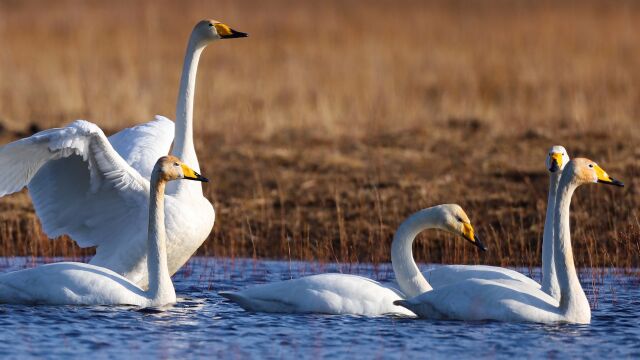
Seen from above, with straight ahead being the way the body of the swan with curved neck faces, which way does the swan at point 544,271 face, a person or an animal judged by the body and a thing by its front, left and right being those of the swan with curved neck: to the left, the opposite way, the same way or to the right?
the same way

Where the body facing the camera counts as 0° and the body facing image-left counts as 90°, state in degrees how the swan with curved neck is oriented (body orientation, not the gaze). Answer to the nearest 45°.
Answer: approximately 270°

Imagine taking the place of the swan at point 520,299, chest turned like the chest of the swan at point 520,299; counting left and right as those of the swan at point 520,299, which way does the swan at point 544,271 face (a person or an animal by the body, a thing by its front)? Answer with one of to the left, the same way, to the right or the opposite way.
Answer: the same way

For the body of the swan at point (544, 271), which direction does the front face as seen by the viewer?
to the viewer's right

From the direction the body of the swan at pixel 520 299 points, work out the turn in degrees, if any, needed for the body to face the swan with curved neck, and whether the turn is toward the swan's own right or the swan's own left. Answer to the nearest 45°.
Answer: approximately 180°

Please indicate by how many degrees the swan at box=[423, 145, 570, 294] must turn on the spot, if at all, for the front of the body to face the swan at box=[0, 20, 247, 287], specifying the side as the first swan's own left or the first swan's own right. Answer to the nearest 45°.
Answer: approximately 180°

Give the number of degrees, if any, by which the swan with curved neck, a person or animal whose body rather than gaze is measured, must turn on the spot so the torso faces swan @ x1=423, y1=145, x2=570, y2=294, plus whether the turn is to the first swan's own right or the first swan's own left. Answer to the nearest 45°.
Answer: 0° — it already faces it

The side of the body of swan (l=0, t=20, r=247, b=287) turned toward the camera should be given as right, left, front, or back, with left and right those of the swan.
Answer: right

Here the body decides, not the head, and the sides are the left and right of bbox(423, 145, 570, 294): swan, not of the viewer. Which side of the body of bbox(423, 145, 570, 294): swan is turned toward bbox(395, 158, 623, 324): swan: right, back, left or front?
right

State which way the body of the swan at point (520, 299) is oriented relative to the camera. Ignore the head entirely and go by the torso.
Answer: to the viewer's right

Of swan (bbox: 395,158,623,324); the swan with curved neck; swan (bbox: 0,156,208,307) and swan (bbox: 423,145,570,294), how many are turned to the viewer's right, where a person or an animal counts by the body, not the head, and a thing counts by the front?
4

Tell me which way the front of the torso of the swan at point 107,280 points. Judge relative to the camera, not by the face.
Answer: to the viewer's right

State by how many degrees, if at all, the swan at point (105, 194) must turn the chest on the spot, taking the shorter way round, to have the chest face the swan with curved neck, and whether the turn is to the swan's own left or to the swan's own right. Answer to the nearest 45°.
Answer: approximately 45° to the swan's own right

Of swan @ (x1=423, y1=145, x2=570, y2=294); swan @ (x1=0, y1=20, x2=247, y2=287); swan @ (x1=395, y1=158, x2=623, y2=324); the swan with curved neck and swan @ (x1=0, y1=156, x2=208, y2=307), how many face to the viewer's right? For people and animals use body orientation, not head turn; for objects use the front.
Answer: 5

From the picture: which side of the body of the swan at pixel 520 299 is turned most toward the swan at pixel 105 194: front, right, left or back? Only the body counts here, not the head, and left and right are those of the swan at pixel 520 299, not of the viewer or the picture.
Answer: back

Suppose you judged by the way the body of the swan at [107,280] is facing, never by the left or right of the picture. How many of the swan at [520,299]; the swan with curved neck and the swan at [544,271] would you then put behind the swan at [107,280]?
0

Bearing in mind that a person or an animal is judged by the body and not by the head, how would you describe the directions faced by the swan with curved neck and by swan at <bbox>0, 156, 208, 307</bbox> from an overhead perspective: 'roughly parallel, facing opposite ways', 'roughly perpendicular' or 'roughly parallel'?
roughly parallel

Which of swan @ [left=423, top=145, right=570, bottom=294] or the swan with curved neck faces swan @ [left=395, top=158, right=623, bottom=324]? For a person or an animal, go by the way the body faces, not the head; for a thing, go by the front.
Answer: the swan with curved neck
